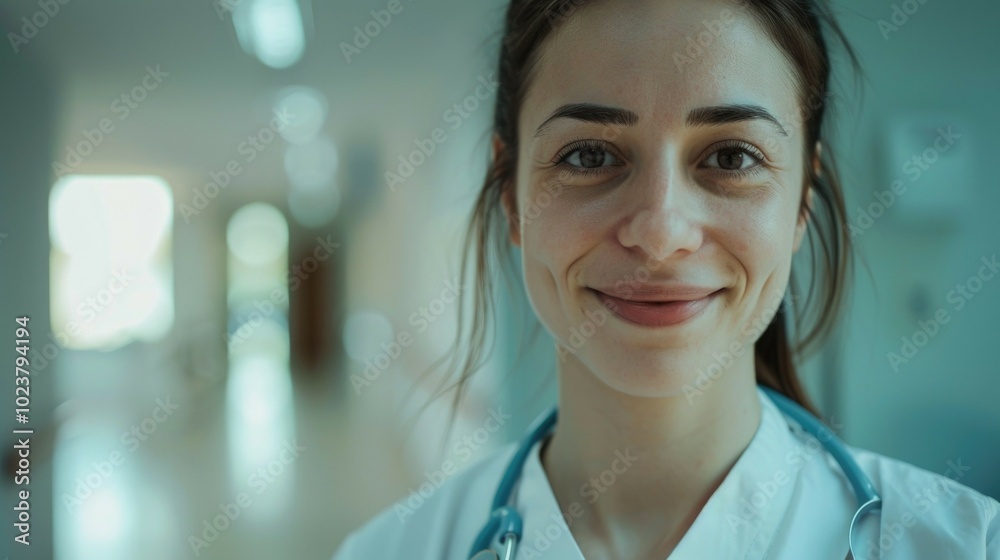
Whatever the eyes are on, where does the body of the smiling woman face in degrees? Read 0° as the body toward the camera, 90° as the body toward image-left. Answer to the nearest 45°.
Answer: approximately 0°
